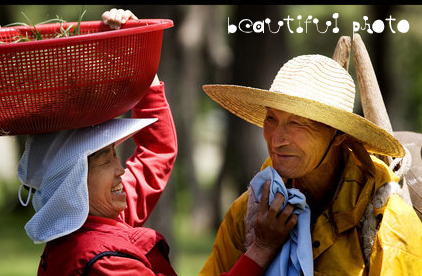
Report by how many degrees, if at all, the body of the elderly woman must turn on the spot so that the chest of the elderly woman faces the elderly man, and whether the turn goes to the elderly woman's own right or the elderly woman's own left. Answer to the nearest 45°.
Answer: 0° — they already face them

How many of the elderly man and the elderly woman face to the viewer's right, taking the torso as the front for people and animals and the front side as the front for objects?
1

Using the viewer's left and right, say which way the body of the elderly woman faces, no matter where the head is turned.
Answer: facing to the right of the viewer

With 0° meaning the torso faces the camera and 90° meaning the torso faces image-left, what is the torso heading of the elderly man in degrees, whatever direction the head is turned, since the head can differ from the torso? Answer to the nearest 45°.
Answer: approximately 45°

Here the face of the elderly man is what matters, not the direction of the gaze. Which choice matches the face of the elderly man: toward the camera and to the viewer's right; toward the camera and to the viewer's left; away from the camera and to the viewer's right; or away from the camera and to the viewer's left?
toward the camera and to the viewer's left

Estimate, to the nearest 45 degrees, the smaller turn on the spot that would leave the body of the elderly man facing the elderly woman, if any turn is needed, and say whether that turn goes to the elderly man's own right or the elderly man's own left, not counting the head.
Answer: approximately 45° to the elderly man's own right
